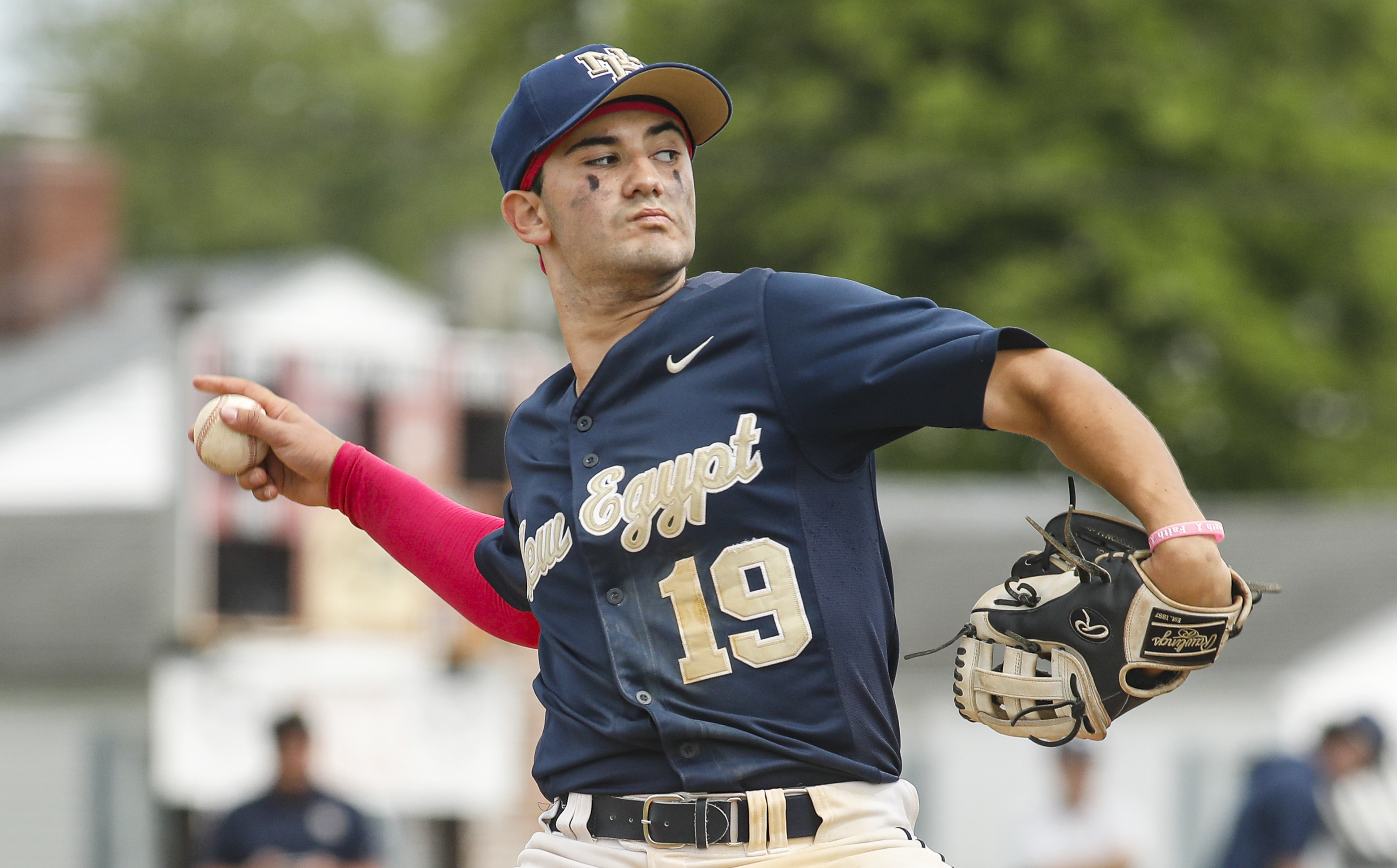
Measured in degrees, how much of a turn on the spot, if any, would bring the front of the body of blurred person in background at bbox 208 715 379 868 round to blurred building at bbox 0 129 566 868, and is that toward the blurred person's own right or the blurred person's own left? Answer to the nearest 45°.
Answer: approximately 180°

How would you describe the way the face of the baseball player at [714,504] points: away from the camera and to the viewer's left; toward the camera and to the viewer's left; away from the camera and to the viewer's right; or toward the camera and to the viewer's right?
toward the camera and to the viewer's right

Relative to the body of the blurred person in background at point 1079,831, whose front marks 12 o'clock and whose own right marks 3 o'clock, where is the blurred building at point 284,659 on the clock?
The blurred building is roughly at 3 o'clock from the blurred person in background.

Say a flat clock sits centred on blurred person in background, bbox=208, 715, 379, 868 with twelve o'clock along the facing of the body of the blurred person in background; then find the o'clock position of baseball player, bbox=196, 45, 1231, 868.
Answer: The baseball player is roughly at 12 o'clock from the blurred person in background.

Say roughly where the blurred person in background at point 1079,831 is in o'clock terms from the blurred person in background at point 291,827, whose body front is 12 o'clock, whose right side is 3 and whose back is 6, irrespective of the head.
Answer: the blurred person in background at point 1079,831 is roughly at 9 o'clock from the blurred person in background at point 291,827.

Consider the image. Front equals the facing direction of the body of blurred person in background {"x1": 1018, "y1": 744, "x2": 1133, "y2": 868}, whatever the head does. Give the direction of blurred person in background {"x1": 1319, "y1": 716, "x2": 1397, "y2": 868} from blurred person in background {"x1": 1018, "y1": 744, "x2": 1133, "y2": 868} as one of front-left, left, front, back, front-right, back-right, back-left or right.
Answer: back-left

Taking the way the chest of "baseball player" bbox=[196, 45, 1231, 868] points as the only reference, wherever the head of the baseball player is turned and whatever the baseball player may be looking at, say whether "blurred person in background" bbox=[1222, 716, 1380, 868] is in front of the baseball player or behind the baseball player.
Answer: behind

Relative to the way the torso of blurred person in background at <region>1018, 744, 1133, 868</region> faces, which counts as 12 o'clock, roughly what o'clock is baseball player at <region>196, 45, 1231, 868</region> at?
The baseball player is roughly at 12 o'clock from the blurred person in background.
